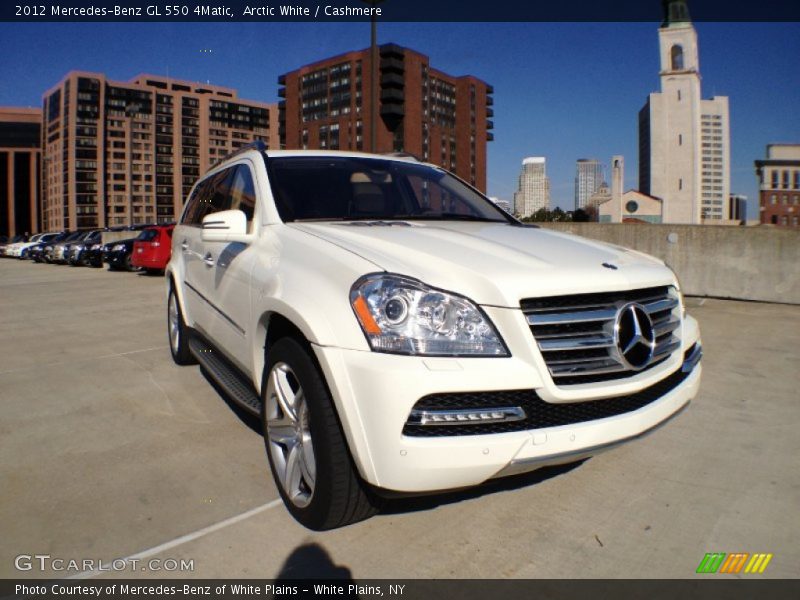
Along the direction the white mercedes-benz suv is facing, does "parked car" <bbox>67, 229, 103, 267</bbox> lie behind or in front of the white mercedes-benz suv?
behind

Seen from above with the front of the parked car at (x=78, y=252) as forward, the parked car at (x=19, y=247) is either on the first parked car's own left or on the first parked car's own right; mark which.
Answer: on the first parked car's own right

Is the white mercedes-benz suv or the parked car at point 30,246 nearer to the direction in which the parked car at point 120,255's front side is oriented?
the white mercedes-benz suv

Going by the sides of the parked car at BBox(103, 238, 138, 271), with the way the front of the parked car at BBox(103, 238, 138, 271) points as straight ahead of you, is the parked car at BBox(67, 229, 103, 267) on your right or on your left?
on your right

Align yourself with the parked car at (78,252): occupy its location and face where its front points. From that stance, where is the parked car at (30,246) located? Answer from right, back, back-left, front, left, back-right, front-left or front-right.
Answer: back-right

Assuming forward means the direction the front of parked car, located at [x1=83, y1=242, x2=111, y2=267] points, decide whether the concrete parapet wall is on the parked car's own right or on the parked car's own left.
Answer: on the parked car's own left

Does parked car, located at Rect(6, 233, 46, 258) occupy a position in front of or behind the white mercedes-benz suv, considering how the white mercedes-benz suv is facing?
behind

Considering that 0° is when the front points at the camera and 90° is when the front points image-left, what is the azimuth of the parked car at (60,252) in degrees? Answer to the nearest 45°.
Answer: approximately 45°

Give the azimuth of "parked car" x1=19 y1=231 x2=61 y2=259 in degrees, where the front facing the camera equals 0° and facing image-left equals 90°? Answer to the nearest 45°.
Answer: approximately 45°

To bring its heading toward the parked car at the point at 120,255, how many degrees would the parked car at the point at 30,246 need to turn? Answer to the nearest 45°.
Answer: approximately 45° to its left

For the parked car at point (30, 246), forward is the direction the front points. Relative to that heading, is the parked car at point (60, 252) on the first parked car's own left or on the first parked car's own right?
on the first parked car's own left

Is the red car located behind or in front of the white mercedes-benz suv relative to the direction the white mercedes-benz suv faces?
behind
